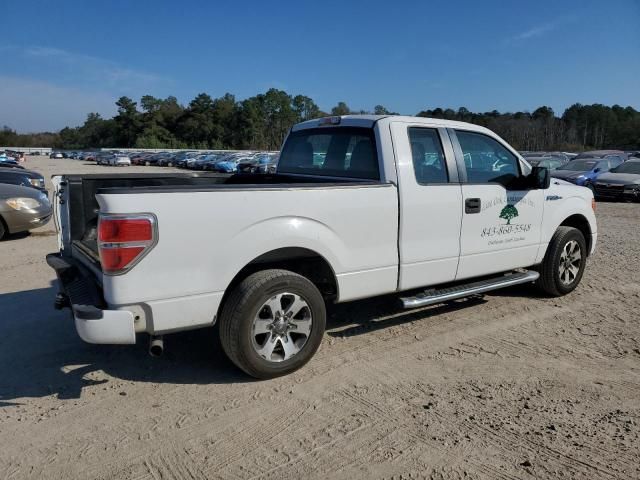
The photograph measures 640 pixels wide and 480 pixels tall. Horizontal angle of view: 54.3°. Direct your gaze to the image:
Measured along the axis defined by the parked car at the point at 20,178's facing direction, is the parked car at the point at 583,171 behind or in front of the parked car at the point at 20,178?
in front

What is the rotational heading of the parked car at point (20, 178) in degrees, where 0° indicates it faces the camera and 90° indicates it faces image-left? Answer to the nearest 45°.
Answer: approximately 315°

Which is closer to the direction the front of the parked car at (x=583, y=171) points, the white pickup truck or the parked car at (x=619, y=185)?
the white pickup truck

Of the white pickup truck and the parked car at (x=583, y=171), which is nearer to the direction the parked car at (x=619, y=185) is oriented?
the white pickup truck

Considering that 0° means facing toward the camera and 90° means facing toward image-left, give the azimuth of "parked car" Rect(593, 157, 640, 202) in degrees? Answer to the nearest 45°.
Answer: approximately 45°

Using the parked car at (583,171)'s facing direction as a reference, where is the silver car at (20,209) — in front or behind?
in front

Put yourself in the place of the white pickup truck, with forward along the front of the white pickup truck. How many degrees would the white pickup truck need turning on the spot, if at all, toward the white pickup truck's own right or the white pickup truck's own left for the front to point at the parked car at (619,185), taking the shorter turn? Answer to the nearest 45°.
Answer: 0° — it already faces it

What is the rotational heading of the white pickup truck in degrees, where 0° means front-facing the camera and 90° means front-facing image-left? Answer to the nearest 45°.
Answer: approximately 225°

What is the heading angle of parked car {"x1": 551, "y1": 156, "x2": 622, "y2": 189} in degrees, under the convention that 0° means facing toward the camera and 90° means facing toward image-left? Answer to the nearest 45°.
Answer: approximately 45°
